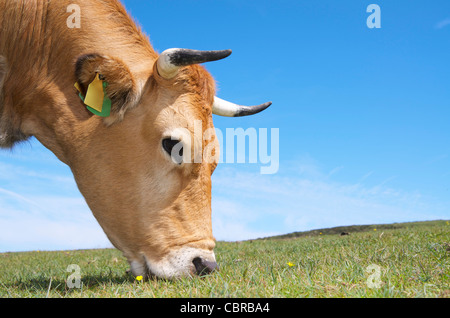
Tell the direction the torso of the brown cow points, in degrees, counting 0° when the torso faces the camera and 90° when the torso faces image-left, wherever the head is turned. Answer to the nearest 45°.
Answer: approximately 270°
